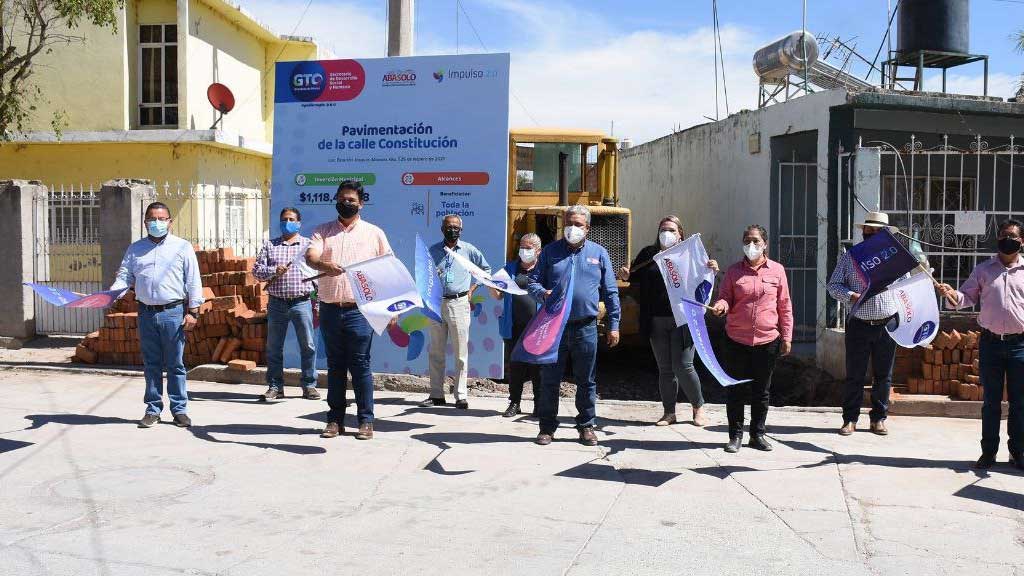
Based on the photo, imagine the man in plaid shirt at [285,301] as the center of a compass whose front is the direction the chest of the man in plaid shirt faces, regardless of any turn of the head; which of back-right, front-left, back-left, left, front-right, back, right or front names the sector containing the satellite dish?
back

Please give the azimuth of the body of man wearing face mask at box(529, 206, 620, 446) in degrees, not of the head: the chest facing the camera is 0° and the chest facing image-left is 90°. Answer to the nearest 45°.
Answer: approximately 0°

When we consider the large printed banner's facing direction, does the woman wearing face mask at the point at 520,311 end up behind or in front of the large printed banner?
in front

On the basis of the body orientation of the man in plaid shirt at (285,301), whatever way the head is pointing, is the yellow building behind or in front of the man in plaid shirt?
behind

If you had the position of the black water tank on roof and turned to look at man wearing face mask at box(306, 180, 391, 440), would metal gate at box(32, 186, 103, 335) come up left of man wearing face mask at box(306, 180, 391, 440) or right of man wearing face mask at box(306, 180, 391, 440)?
right

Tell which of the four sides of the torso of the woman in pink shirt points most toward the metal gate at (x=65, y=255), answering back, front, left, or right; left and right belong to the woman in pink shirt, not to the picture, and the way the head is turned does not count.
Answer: right
